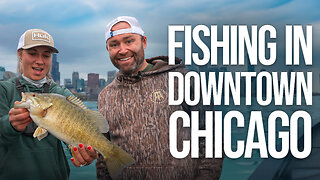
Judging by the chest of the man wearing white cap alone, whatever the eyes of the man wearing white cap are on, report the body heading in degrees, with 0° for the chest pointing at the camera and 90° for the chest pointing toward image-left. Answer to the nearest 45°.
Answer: approximately 0°
